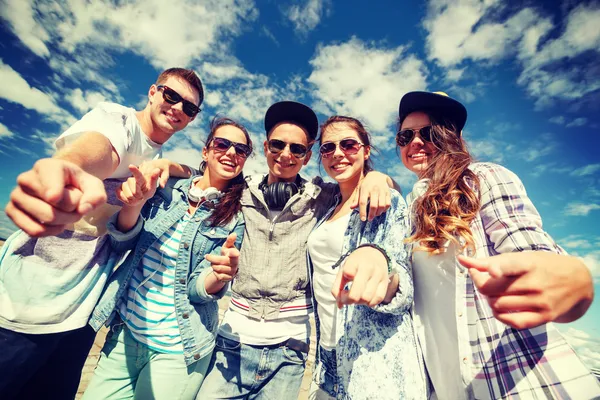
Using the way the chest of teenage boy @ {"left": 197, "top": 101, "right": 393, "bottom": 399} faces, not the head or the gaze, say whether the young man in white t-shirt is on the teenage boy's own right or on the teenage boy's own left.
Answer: on the teenage boy's own right

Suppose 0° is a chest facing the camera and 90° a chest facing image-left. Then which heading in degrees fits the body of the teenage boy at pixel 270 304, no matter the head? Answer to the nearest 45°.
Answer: approximately 0°

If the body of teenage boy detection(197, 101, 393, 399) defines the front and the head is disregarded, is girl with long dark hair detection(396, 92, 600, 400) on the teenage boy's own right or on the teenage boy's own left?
on the teenage boy's own left

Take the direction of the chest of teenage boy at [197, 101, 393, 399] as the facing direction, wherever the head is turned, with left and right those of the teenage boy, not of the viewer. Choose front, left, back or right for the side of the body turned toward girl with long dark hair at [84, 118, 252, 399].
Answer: right

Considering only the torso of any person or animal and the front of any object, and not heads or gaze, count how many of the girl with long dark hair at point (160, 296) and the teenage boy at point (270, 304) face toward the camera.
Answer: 2

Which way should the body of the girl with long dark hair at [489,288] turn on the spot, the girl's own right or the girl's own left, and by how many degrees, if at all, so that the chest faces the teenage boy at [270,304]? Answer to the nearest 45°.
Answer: approximately 45° to the girl's own right

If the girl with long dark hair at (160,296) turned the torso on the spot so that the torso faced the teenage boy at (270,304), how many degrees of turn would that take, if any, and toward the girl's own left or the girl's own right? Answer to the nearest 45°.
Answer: approximately 90° to the girl's own left
